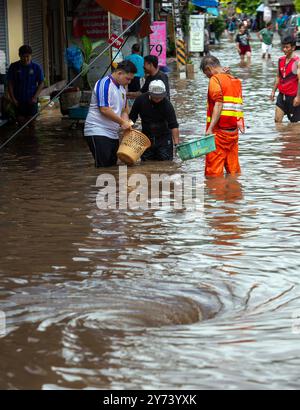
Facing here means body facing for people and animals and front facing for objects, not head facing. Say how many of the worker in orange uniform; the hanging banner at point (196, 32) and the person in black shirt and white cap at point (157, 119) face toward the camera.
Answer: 2

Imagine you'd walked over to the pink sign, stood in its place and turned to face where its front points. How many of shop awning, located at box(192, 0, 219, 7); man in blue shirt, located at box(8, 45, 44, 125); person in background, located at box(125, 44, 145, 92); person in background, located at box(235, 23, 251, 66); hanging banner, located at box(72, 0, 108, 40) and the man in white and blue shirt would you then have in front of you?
4

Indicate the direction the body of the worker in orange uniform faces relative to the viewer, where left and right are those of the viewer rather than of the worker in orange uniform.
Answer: facing away from the viewer and to the left of the viewer

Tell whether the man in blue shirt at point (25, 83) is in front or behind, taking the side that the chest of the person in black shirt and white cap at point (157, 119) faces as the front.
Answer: behind

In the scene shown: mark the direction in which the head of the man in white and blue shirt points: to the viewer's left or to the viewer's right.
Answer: to the viewer's right

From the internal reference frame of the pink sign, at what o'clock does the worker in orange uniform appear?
The worker in orange uniform is roughly at 12 o'clock from the pink sign.

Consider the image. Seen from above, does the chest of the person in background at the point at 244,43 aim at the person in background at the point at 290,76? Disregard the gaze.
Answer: yes
